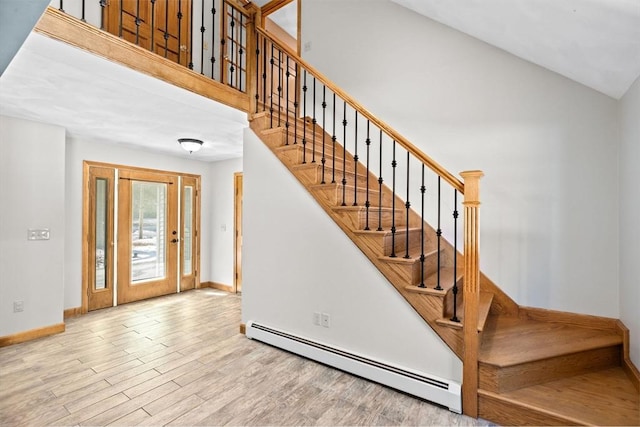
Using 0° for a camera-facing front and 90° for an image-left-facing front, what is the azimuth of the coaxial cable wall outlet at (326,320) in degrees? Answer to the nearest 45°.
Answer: approximately 45°

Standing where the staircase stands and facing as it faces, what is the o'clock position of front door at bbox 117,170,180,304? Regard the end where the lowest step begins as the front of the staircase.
The front door is roughly at 5 o'clock from the staircase.

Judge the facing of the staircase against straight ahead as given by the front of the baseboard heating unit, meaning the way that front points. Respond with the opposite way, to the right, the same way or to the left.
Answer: to the left

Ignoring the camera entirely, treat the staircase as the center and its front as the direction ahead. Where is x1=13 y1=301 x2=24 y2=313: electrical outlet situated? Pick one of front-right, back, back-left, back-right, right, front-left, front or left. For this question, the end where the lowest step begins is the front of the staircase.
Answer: back-right

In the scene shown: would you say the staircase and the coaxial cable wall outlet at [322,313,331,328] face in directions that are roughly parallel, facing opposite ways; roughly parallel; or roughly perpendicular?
roughly perpendicular

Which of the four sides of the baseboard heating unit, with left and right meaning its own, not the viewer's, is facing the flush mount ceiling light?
right

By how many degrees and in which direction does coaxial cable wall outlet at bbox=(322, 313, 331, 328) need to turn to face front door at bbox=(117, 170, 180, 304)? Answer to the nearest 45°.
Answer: approximately 90° to its right

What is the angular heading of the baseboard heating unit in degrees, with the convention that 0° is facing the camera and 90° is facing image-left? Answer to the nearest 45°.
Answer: approximately 45°

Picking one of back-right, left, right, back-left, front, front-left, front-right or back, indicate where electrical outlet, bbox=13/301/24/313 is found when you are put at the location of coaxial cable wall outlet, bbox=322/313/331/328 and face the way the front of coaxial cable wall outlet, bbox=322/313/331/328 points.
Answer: front-right

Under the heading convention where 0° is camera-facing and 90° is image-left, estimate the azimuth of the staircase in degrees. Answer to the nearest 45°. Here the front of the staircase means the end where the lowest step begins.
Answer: approximately 315°
